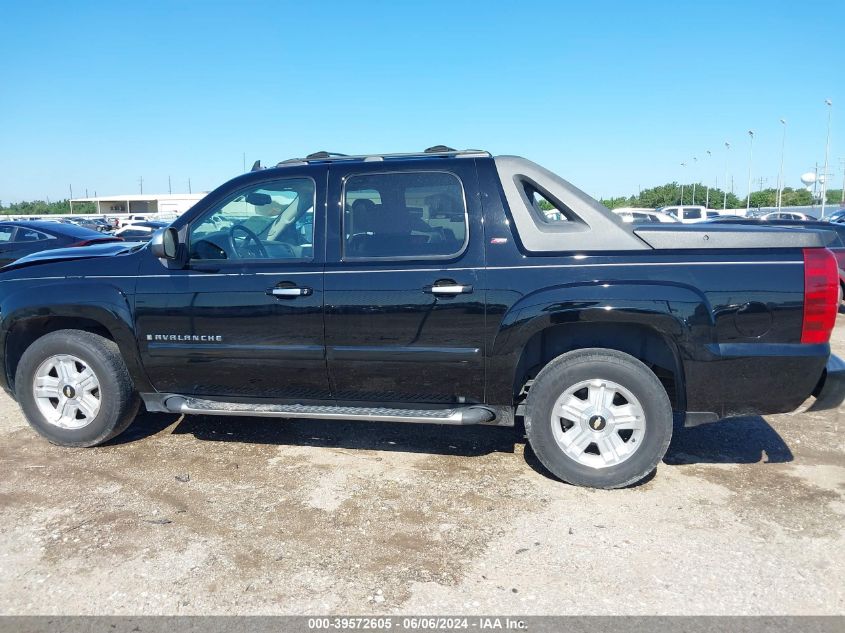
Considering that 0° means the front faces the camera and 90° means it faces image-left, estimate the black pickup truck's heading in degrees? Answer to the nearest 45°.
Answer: approximately 90°

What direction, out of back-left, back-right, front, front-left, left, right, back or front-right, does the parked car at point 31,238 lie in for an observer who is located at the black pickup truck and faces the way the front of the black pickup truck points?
front-right

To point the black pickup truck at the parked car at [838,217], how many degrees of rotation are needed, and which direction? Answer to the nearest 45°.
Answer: approximately 135° to its right
